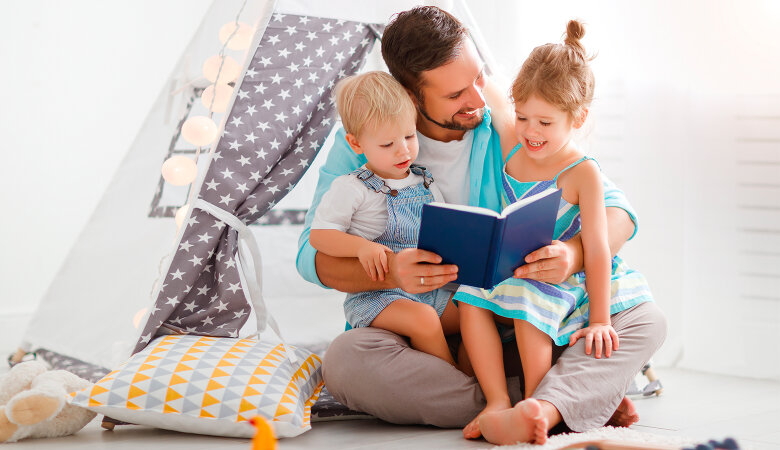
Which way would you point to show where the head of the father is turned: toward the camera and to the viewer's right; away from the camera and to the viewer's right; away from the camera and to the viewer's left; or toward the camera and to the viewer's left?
toward the camera and to the viewer's right

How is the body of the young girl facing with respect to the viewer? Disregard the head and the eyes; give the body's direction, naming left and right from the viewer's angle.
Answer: facing the viewer and to the left of the viewer

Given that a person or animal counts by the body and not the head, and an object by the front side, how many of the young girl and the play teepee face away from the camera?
0

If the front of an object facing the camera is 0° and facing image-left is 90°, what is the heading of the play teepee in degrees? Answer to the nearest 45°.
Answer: approximately 315°

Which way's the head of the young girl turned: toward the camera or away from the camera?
toward the camera

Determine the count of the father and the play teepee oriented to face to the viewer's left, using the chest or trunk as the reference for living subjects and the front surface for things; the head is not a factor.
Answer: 0

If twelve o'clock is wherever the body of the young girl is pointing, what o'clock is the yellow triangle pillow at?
The yellow triangle pillow is roughly at 1 o'clock from the young girl.

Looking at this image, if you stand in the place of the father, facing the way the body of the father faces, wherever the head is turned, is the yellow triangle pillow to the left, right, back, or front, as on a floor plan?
right

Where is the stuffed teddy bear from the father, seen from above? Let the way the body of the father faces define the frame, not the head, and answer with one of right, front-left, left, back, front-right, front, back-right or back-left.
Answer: right

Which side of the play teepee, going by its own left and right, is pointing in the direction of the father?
front

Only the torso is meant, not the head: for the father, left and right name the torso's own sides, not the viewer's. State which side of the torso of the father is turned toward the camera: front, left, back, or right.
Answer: front

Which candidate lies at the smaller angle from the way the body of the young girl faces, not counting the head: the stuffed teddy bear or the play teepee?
the stuffed teddy bear

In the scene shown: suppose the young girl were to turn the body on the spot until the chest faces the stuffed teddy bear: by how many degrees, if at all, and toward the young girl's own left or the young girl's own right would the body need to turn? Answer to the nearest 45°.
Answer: approximately 45° to the young girl's own right
